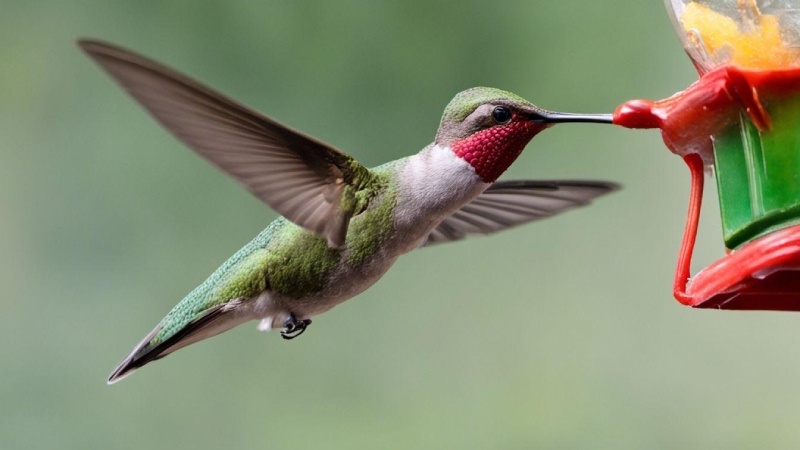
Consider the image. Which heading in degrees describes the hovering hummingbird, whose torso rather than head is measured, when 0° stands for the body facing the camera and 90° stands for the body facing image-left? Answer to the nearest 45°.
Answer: approximately 270°

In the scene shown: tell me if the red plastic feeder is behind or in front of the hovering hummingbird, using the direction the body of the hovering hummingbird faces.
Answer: in front
